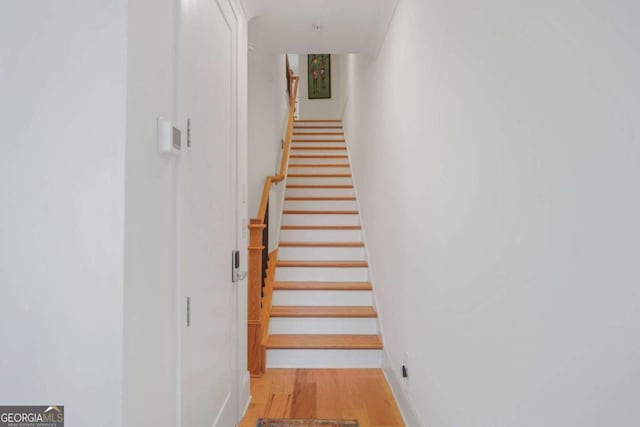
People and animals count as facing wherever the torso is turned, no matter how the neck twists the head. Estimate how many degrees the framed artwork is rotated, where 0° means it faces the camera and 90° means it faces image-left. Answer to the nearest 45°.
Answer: approximately 0°

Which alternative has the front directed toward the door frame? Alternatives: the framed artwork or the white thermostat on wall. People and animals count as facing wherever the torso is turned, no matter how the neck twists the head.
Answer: the framed artwork

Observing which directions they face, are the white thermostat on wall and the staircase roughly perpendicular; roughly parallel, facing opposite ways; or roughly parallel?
roughly perpendicular

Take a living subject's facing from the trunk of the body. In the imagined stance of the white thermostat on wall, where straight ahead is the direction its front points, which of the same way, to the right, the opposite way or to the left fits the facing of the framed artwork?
to the right

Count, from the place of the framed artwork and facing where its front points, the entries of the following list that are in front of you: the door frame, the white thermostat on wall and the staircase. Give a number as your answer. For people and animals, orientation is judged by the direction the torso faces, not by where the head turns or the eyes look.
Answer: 3

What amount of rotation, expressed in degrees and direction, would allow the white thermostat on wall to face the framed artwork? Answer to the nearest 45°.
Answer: approximately 90° to its left

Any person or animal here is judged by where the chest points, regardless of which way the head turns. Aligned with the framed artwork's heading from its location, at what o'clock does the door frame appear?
The door frame is roughly at 12 o'clock from the framed artwork.

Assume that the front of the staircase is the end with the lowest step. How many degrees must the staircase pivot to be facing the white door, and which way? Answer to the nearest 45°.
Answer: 0° — it already faces it

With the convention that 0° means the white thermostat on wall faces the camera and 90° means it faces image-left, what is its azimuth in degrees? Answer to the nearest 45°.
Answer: approximately 315°

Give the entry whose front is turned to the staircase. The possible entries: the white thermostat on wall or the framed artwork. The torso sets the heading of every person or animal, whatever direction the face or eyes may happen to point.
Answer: the framed artwork

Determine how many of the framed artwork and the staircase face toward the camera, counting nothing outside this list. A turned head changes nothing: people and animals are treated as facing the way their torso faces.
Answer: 2

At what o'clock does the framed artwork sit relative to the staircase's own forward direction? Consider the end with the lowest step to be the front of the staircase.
The framed artwork is roughly at 6 o'clock from the staircase.
